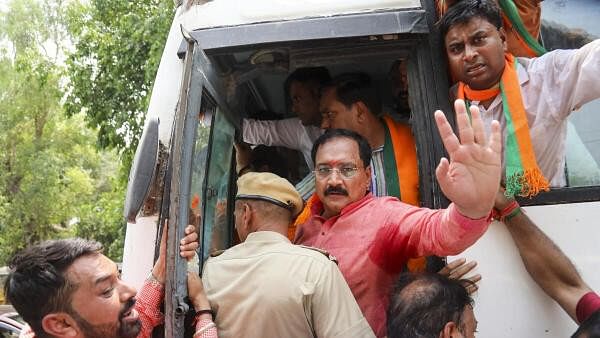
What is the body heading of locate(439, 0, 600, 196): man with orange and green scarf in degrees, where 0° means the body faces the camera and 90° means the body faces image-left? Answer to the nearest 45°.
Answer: approximately 45°

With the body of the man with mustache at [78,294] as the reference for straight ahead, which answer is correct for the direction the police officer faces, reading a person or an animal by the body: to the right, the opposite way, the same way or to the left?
to the left

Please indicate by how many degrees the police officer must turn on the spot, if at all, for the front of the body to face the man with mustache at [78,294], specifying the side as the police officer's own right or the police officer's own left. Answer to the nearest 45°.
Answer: approximately 90° to the police officer's own left

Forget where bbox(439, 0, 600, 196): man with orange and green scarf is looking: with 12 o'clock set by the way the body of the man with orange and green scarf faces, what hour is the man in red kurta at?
The man in red kurta is roughly at 1 o'clock from the man with orange and green scarf.

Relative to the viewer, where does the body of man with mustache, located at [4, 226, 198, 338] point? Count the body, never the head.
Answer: to the viewer's right

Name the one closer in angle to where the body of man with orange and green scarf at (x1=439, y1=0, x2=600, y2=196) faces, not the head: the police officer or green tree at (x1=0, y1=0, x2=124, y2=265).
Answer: the police officer

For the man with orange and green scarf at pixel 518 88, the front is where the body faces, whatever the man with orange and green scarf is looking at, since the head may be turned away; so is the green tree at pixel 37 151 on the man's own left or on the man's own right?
on the man's own right

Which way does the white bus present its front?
to the viewer's left

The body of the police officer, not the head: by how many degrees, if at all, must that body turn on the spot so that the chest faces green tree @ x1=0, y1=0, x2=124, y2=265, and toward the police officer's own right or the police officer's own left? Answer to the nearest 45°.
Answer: approximately 45° to the police officer's own left

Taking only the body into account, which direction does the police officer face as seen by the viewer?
away from the camera

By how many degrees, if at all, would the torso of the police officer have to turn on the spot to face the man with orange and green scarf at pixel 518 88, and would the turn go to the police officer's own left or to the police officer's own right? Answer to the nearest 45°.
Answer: approximately 90° to the police officer's own right
